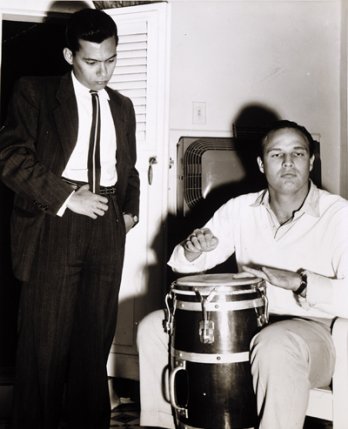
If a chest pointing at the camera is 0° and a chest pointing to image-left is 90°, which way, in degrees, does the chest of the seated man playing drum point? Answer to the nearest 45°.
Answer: approximately 45°

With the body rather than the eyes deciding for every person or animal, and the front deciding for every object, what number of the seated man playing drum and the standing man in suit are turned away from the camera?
0

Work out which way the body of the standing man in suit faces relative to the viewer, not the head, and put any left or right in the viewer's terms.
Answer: facing the viewer and to the right of the viewer

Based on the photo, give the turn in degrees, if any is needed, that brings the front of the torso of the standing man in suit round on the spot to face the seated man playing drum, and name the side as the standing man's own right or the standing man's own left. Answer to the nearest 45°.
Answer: approximately 45° to the standing man's own left

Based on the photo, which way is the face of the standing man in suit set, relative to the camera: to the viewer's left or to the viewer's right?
to the viewer's right
